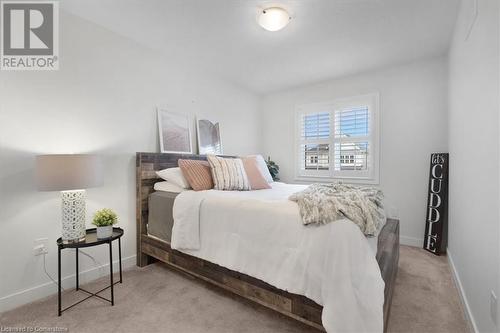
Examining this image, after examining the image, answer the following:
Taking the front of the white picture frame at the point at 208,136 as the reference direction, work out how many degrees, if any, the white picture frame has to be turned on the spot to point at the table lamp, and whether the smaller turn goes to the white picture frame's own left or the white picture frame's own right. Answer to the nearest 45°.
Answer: approximately 90° to the white picture frame's own right

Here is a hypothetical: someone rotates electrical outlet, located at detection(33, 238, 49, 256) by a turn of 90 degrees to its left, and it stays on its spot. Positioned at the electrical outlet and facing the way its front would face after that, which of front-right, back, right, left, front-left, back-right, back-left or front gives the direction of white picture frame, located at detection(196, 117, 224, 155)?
front-right

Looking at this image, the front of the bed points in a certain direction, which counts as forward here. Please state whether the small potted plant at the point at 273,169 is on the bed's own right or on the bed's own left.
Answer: on the bed's own left

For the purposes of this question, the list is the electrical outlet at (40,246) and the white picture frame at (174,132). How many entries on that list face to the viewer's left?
0

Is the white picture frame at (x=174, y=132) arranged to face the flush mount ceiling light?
yes

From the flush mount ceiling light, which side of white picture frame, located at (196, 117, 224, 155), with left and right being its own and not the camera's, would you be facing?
front

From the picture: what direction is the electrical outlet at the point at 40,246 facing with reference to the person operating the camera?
facing the viewer and to the right of the viewer

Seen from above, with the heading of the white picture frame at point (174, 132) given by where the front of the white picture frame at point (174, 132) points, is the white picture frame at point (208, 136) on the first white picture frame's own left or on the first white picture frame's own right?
on the first white picture frame's own left

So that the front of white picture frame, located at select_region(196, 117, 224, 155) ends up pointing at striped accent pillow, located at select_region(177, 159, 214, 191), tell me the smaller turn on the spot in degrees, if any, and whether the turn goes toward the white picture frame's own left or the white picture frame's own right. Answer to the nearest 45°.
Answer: approximately 45° to the white picture frame's own right

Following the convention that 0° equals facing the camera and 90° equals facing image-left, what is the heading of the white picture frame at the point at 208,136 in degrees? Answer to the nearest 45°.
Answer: approximately 315°

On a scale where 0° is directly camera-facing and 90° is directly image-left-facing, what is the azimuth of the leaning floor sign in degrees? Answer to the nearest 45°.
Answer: approximately 45°
